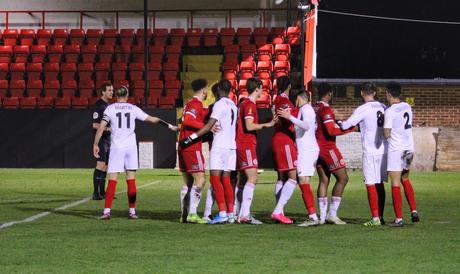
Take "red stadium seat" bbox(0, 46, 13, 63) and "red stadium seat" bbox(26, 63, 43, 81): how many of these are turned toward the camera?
2

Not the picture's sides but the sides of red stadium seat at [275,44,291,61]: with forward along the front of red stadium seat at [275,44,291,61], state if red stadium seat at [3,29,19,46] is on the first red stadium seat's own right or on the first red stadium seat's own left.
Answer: on the first red stadium seat's own right

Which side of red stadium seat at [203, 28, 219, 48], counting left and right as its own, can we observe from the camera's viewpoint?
front

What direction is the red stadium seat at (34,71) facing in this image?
toward the camera

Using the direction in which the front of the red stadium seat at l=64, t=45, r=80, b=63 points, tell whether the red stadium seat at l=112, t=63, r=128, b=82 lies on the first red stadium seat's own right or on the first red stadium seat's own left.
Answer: on the first red stadium seat's own left

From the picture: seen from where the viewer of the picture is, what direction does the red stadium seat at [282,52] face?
facing the viewer

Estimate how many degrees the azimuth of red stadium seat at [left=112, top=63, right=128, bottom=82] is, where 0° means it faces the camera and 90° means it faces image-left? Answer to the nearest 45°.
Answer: approximately 0°

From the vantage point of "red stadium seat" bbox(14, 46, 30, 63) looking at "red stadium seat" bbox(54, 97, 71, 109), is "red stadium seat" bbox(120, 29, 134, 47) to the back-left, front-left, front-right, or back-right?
front-left

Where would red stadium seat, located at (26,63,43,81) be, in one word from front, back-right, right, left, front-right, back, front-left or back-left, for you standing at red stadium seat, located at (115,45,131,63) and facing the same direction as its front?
right

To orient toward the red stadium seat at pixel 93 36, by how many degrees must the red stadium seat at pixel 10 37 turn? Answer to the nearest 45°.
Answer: approximately 90° to its left

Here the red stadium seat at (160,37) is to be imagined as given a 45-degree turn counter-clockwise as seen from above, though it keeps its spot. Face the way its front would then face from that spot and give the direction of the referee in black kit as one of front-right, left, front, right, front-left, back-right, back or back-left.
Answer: front-right

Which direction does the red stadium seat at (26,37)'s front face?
toward the camera

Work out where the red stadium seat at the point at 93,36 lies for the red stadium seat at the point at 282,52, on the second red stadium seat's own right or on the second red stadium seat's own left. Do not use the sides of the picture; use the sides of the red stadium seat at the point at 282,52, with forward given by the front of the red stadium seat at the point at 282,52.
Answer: on the second red stadium seat's own right
